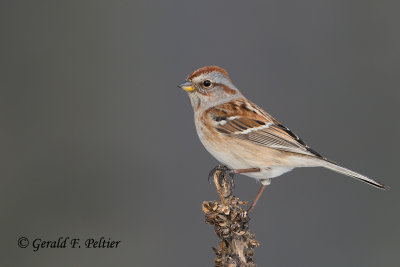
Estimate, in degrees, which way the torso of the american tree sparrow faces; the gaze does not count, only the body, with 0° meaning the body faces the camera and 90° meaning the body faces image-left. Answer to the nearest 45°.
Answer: approximately 90°
